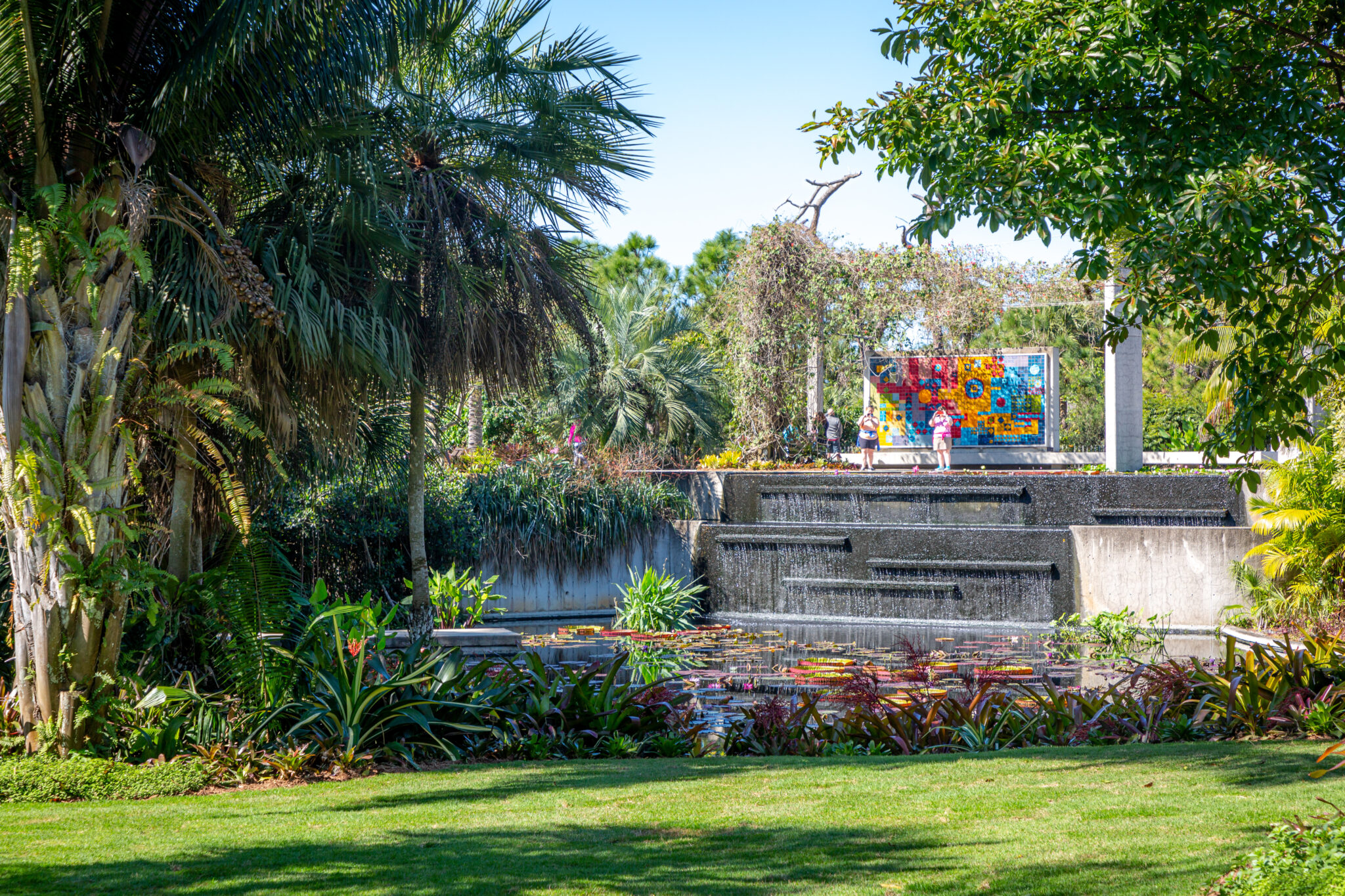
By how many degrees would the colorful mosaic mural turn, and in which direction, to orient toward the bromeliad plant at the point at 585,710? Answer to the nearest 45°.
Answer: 0° — it already faces it

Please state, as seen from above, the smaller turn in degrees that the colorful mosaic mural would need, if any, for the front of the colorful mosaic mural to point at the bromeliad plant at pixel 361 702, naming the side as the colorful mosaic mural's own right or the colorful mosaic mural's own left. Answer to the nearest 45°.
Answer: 0° — it already faces it

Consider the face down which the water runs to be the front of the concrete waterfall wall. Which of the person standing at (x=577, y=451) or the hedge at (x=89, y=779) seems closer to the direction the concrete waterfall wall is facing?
the hedge

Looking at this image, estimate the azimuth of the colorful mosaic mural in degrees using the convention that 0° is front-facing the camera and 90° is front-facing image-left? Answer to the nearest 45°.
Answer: approximately 0°

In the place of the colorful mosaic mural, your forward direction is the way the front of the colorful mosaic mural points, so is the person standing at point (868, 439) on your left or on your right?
on your right

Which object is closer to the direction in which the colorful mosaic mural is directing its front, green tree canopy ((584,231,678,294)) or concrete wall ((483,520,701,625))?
the concrete wall

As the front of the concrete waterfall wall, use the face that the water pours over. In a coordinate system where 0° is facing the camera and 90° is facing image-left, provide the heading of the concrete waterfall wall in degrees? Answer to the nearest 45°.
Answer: approximately 0°

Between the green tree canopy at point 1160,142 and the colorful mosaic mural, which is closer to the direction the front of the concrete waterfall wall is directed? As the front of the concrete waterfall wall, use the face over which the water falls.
the green tree canopy
